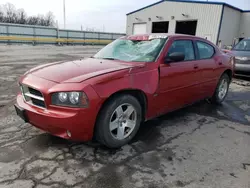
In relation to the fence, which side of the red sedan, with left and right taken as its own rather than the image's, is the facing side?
right

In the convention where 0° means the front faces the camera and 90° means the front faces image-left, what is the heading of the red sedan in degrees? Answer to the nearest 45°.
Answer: approximately 45°

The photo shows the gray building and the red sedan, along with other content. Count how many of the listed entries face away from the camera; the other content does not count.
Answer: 0

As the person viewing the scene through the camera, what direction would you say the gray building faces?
facing the viewer and to the left of the viewer

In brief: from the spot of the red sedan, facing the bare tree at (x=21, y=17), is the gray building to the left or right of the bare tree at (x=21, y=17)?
right

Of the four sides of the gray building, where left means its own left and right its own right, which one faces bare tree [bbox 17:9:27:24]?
right

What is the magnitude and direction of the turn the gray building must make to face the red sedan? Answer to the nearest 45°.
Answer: approximately 45° to its left

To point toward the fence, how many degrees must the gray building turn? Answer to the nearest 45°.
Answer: approximately 45° to its right

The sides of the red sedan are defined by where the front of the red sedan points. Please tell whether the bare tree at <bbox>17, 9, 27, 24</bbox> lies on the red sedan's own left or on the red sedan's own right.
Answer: on the red sedan's own right

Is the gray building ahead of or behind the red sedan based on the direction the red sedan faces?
behind

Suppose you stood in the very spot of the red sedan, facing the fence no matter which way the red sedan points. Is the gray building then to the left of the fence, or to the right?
right
